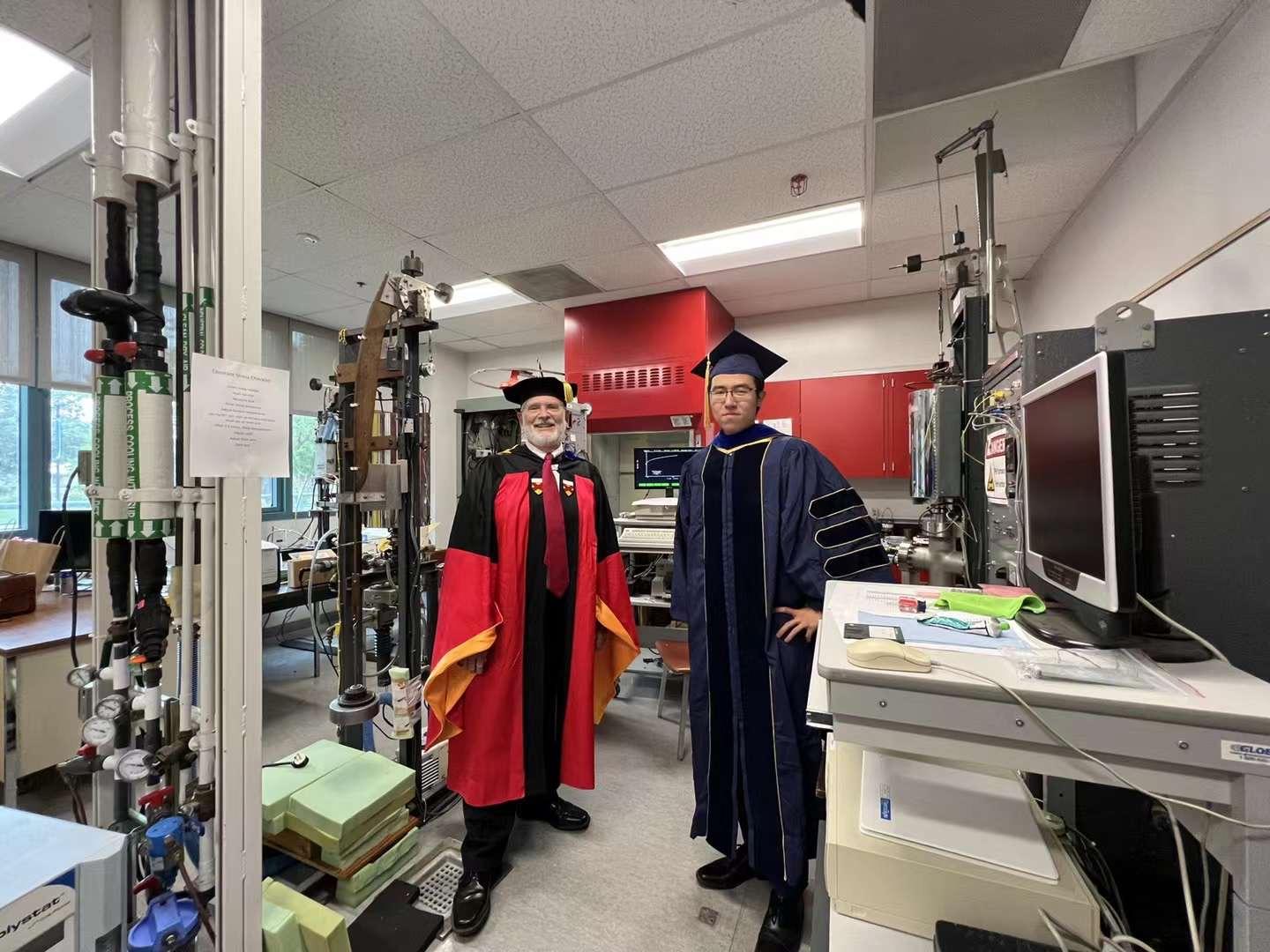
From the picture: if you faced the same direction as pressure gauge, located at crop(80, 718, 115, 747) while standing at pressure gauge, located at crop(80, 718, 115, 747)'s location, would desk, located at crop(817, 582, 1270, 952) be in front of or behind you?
in front

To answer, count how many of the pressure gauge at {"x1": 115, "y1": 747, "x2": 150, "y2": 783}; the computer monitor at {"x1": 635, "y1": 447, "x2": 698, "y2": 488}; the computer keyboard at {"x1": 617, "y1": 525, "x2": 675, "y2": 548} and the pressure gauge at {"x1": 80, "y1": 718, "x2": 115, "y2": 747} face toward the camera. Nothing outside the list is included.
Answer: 4

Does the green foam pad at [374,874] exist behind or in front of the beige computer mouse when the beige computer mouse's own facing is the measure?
behind

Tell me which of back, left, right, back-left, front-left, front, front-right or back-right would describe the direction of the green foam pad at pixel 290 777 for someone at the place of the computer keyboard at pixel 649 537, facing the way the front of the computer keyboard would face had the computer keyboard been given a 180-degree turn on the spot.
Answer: back-left

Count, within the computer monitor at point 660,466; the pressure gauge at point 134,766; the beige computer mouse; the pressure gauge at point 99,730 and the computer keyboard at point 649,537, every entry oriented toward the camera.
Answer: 4

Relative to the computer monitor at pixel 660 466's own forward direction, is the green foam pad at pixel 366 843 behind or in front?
in front

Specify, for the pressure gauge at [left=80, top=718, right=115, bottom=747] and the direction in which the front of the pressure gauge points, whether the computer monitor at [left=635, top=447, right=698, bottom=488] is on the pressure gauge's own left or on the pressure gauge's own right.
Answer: on the pressure gauge's own left

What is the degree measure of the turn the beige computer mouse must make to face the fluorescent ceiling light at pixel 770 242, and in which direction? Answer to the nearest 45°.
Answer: approximately 90° to its left

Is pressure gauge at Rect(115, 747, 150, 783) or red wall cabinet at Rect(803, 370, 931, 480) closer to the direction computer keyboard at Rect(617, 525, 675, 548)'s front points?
the pressure gauge

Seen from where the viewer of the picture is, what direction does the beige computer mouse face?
facing to the right of the viewer

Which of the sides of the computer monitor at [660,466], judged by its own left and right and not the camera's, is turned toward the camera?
front

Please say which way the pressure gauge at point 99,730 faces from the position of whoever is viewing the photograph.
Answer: facing the viewer

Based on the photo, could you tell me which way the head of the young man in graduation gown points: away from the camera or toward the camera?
toward the camera

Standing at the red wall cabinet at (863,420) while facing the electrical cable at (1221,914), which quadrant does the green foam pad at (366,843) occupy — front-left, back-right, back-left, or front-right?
front-right

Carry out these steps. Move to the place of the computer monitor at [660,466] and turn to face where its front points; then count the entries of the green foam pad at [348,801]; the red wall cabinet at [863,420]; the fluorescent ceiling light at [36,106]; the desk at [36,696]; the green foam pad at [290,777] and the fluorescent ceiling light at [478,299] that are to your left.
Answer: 1

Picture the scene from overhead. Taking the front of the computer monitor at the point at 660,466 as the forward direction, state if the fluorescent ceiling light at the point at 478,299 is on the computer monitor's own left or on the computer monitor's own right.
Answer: on the computer monitor's own right
